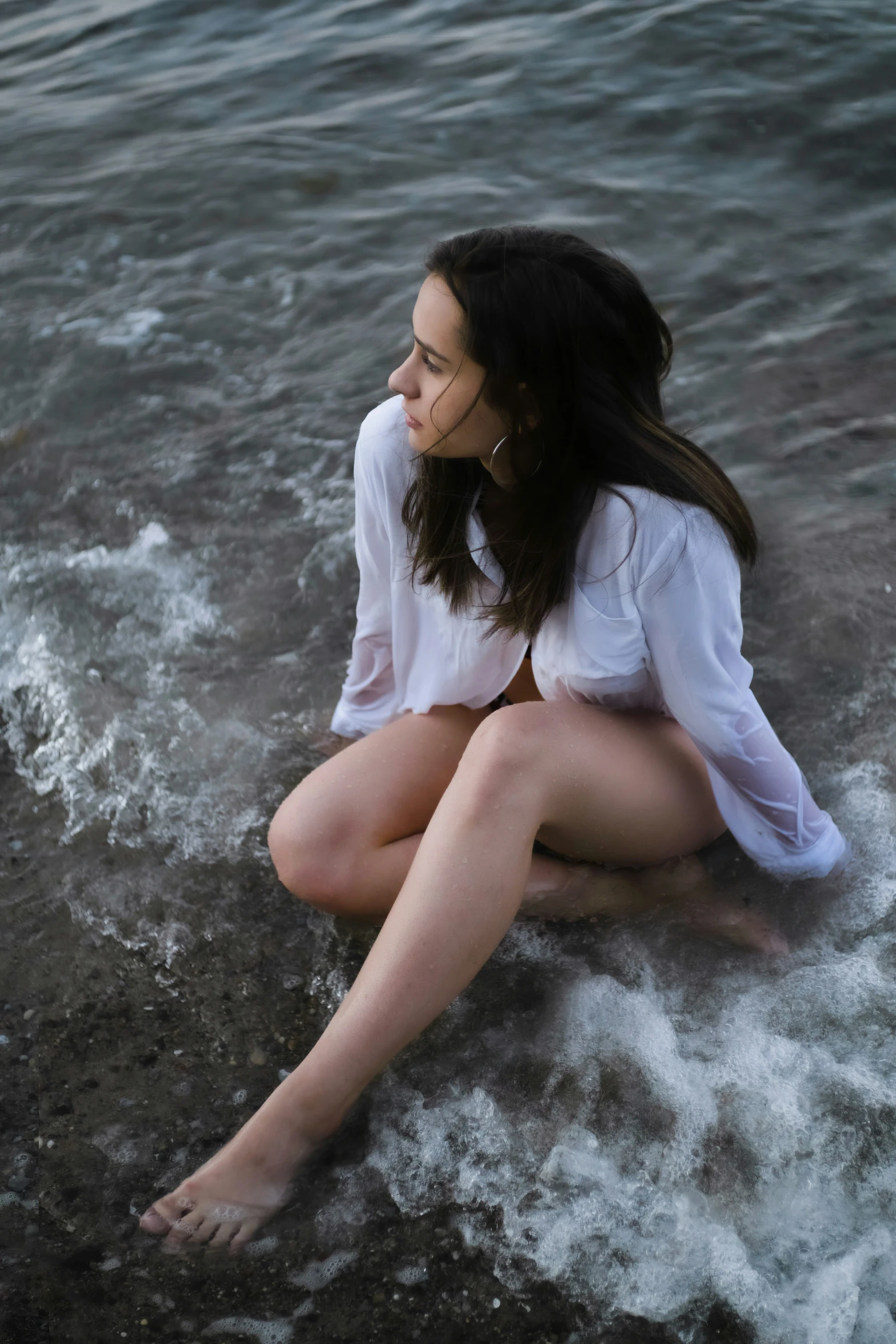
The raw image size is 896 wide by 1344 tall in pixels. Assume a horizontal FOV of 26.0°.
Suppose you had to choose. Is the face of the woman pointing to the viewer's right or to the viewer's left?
to the viewer's left

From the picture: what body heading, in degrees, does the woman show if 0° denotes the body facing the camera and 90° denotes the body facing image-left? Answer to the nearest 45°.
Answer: approximately 45°
